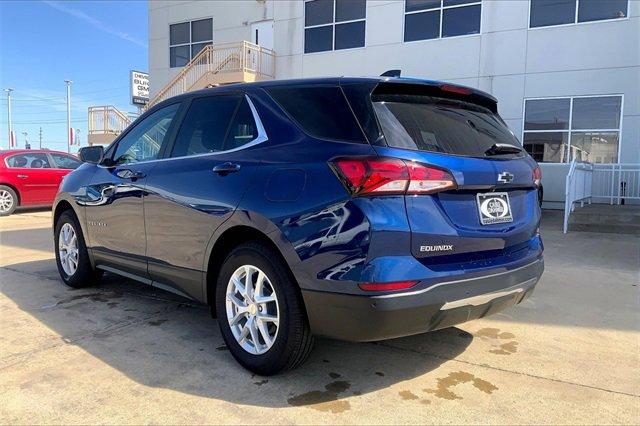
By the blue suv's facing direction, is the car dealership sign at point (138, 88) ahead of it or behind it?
ahead

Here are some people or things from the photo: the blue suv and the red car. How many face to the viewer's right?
1

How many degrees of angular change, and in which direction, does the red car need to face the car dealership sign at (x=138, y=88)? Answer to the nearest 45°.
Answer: approximately 90° to its left

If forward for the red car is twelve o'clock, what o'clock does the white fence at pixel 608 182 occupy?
The white fence is roughly at 1 o'clock from the red car.

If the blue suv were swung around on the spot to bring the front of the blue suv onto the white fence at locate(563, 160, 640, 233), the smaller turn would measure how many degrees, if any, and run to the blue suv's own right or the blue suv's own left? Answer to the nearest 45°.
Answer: approximately 90° to the blue suv's own right

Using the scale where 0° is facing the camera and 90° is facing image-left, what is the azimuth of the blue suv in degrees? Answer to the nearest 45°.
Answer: approximately 135°

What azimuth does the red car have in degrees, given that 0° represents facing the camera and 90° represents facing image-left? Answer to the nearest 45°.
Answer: approximately 270°

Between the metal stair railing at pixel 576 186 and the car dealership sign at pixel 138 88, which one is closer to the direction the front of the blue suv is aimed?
the car dealership sign

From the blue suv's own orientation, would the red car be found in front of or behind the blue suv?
in front

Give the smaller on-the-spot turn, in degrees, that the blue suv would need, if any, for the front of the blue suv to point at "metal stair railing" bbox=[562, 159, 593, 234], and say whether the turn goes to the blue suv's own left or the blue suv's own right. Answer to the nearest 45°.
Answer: approximately 90° to the blue suv's own right

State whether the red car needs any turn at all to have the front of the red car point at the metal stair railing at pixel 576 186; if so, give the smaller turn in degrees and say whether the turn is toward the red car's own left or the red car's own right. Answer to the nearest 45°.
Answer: approximately 45° to the red car's own right
